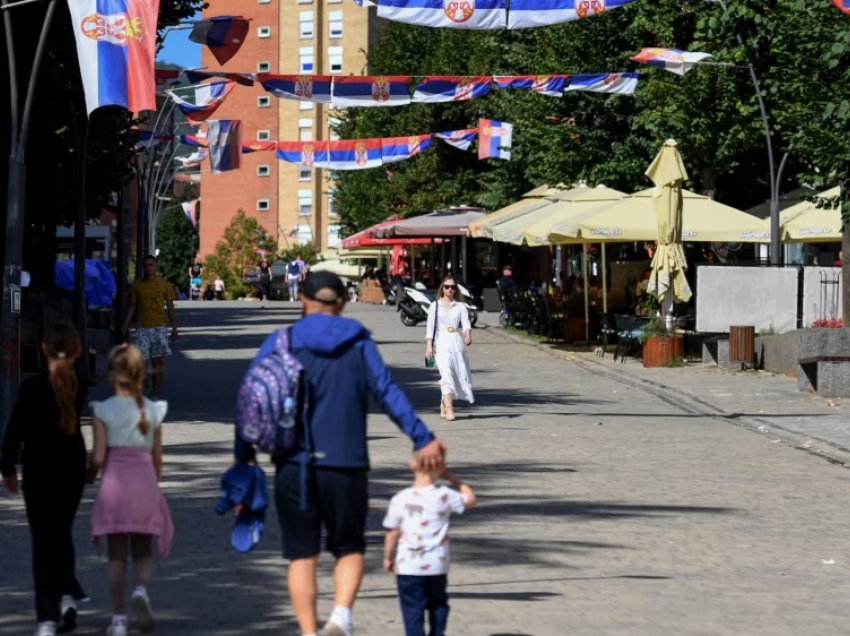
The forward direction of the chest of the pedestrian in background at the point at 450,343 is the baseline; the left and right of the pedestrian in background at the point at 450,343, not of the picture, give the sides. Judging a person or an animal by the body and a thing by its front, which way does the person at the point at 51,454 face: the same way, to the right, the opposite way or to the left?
the opposite way

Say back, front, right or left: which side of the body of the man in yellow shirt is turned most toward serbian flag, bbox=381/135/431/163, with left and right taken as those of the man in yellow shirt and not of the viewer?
back

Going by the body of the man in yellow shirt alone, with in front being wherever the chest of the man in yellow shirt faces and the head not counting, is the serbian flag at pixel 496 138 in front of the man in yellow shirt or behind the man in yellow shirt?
behind

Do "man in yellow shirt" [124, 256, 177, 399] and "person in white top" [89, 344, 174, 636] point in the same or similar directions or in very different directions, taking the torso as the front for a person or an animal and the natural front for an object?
very different directions

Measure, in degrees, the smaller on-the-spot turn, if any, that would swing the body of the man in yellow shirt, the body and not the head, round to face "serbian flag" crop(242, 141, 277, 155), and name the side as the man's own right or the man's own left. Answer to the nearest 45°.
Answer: approximately 180°

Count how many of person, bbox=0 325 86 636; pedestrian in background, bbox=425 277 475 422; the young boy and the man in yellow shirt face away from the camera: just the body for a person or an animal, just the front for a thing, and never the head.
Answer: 2

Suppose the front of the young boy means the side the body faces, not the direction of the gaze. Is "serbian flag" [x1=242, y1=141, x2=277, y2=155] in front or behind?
in front

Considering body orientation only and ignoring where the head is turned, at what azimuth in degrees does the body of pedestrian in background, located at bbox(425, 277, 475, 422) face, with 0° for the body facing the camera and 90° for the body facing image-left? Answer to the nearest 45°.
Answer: approximately 0°

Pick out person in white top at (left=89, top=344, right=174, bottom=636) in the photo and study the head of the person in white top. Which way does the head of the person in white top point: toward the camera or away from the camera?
away from the camera

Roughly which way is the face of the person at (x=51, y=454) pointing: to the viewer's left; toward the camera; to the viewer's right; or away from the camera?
away from the camera

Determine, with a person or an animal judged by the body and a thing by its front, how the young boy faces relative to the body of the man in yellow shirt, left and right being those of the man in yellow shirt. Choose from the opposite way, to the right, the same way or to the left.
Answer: the opposite way

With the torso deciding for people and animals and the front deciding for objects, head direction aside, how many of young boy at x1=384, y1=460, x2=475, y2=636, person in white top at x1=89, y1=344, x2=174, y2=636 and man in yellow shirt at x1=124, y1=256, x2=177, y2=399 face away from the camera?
2
